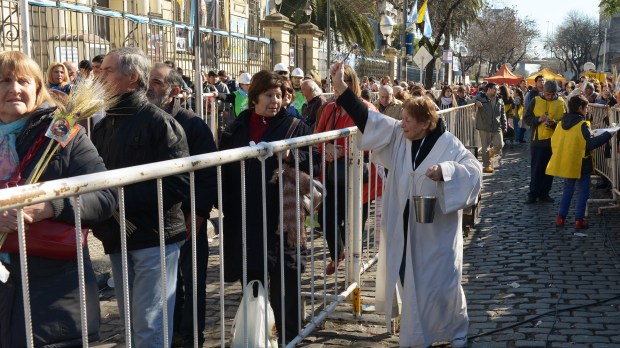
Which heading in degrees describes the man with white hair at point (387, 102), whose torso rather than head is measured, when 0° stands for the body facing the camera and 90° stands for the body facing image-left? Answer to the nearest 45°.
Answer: approximately 45°

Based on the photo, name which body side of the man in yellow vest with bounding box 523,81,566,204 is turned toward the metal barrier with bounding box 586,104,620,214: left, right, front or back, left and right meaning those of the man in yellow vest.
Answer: left

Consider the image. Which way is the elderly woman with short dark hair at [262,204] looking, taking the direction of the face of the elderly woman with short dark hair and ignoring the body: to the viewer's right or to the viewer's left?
to the viewer's right

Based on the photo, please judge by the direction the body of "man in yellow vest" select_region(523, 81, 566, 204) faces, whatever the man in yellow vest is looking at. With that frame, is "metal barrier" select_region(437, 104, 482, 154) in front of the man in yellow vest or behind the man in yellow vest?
behind

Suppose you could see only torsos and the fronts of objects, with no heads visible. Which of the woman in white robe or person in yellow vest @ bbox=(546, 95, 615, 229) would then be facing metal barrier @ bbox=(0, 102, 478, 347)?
the woman in white robe

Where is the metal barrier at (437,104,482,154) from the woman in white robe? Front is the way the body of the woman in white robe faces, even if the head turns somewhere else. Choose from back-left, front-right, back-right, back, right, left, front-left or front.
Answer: back-right

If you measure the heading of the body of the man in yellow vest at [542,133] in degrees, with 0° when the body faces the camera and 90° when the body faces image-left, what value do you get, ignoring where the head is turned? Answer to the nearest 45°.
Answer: approximately 0°

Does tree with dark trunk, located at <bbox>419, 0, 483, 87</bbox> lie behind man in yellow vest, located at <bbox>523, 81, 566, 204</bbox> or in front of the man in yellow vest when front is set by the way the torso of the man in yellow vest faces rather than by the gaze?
behind

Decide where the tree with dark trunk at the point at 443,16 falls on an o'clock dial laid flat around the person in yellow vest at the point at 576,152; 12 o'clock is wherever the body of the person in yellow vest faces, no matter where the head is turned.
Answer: The tree with dark trunk is roughly at 10 o'clock from the person in yellow vest.

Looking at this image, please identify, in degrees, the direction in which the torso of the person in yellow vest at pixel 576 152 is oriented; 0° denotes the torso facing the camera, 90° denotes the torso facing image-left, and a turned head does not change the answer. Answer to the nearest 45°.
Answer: approximately 225°
